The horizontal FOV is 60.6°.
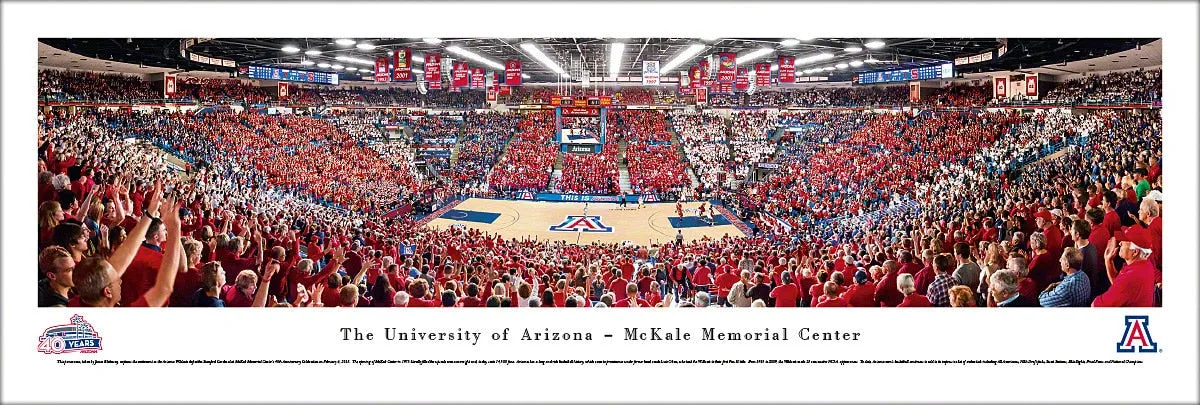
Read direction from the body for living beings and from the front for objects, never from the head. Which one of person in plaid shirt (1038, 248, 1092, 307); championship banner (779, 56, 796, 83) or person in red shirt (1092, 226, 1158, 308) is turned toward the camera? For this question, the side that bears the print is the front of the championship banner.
the championship banner

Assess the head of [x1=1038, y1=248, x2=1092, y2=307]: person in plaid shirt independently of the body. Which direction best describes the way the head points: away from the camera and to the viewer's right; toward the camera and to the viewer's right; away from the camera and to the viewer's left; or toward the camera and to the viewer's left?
away from the camera and to the viewer's left

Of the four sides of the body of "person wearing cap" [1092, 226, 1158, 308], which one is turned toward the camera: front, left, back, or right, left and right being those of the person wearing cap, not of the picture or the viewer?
left

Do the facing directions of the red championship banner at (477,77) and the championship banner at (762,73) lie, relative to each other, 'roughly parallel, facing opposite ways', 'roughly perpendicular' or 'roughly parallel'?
roughly parallel

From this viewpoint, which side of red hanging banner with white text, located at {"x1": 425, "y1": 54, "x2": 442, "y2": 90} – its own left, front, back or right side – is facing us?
front

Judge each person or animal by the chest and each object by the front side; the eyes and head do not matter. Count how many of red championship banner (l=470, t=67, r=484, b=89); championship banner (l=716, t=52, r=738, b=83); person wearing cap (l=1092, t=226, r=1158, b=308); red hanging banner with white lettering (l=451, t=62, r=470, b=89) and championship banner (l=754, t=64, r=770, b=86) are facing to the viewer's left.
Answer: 1

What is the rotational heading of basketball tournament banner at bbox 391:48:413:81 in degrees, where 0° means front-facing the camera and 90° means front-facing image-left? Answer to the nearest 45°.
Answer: approximately 0°

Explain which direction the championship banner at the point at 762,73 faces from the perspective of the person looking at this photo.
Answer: facing the viewer

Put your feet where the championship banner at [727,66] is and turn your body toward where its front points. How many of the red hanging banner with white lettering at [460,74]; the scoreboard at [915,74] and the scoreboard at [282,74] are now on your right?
2

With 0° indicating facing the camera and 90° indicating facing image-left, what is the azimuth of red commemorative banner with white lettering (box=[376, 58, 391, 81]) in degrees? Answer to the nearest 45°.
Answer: approximately 0°
